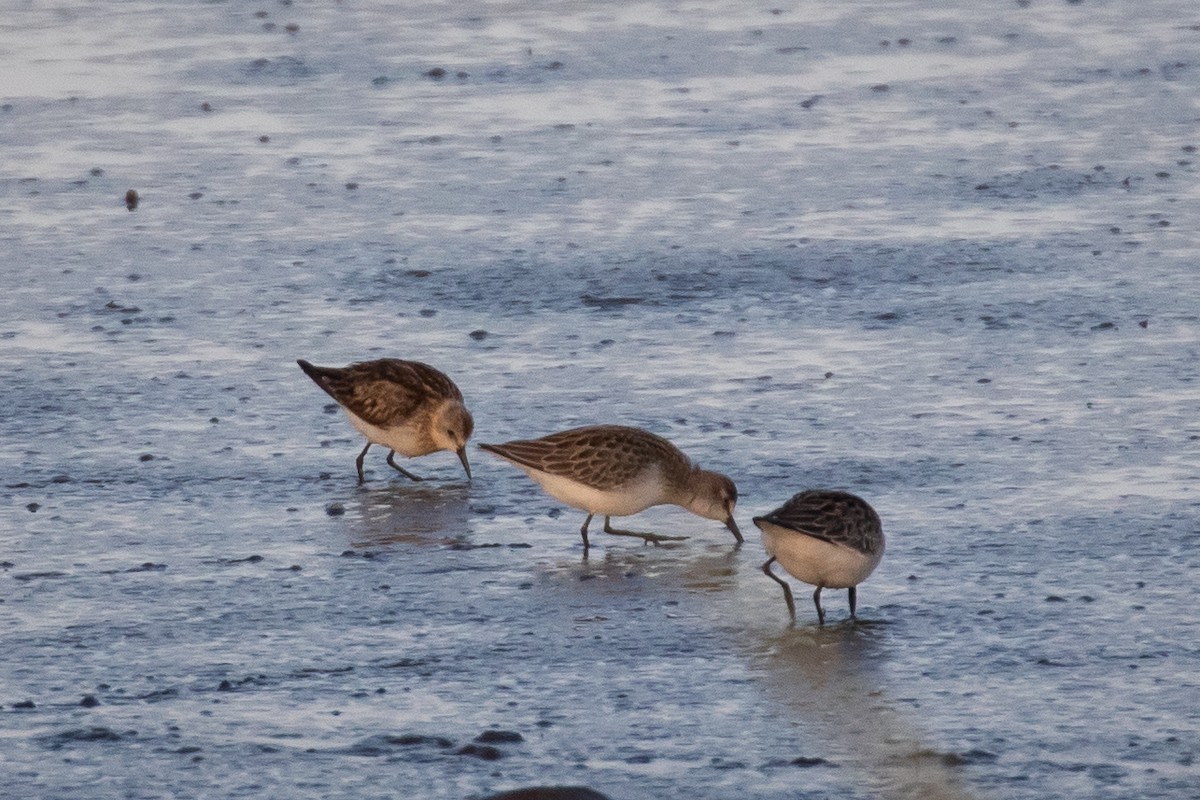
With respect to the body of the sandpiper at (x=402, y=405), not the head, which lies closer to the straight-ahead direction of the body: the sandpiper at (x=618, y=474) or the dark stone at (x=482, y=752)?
the sandpiper

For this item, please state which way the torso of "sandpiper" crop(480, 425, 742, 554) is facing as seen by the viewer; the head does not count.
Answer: to the viewer's right

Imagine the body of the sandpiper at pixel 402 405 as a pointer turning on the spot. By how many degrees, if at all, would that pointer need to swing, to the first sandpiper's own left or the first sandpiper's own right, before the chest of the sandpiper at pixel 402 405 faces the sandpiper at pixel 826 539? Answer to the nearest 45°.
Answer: approximately 45° to the first sandpiper's own right

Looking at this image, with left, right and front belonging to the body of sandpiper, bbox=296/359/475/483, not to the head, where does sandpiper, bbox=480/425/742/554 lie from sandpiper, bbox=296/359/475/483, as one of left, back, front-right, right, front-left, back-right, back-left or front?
front-right

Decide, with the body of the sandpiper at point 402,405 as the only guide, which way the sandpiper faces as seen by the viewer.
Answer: to the viewer's right

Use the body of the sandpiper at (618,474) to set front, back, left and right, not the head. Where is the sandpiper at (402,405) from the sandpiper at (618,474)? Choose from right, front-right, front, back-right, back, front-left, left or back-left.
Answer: back-left

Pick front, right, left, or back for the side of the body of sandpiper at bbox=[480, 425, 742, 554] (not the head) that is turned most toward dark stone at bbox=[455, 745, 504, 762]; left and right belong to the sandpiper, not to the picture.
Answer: right

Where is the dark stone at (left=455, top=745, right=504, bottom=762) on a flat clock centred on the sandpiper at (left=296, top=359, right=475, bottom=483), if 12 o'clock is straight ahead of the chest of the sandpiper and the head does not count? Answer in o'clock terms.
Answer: The dark stone is roughly at 3 o'clock from the sandpiper.

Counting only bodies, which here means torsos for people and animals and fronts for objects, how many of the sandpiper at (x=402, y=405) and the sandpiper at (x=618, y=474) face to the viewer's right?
2
